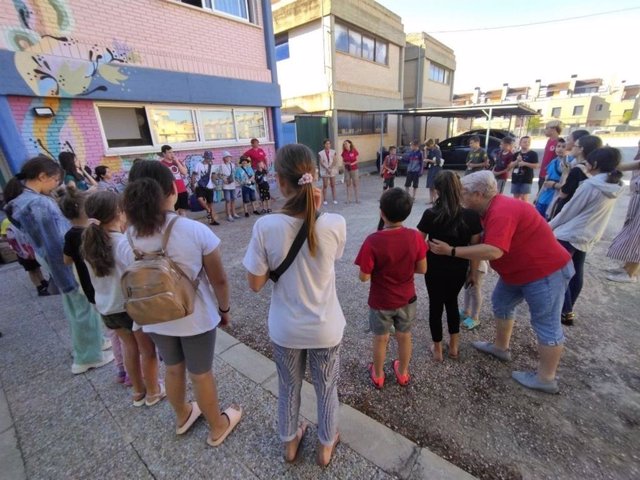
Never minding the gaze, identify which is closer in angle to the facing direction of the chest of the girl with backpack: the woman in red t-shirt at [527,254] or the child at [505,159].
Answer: the child

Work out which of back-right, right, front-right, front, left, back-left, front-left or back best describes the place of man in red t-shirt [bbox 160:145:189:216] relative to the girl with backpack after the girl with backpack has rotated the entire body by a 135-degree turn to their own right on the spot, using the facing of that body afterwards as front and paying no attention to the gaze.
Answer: back

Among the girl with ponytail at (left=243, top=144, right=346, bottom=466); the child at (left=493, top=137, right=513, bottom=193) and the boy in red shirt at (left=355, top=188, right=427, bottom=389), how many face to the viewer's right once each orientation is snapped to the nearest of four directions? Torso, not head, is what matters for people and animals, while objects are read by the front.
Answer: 0

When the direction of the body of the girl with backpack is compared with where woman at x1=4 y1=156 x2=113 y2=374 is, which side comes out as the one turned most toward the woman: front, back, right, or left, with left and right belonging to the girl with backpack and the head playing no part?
left

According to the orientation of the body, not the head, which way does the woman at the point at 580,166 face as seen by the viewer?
to the viewer's left

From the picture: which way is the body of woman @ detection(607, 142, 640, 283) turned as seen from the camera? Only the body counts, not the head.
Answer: to the viewer's left

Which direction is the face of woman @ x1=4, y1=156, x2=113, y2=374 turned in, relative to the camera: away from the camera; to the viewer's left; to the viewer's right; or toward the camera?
to the viewer's right

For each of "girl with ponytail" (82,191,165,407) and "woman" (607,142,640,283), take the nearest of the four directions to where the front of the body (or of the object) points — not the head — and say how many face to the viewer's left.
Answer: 1

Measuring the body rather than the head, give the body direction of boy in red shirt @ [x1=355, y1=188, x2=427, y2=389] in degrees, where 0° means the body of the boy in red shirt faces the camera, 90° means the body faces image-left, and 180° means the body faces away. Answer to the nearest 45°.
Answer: approximately 180°

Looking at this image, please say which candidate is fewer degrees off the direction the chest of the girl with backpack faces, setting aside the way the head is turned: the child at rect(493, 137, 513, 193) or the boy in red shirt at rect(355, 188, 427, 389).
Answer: the child

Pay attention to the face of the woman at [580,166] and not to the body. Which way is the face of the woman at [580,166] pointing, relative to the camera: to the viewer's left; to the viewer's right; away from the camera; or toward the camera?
to the viewer's left

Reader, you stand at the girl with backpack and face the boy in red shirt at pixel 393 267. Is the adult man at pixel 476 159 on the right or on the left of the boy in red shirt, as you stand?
left

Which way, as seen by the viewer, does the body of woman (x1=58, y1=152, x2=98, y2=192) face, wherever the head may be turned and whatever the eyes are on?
to the viewer's right

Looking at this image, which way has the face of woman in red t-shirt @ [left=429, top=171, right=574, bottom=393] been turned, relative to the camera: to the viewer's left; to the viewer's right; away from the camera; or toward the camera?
to the viewer's left

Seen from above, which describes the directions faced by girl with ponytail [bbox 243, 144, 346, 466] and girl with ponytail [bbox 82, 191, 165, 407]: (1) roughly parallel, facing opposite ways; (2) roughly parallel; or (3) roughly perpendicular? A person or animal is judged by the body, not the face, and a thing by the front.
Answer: roughly parallel

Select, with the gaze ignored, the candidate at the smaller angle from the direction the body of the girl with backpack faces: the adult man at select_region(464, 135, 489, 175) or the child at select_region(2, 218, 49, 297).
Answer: the adult man

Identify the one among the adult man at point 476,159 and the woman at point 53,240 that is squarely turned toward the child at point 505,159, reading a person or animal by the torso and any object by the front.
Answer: the woman

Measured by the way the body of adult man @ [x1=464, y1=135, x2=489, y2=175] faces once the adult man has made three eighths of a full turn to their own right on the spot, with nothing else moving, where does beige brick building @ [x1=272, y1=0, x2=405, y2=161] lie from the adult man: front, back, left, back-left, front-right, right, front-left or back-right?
front-left

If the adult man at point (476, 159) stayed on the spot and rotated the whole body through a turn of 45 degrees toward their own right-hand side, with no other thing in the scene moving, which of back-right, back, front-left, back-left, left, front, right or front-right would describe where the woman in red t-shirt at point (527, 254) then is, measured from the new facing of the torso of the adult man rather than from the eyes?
left

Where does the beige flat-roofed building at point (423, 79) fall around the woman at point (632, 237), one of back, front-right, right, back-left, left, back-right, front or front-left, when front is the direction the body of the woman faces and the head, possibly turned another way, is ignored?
front-right
